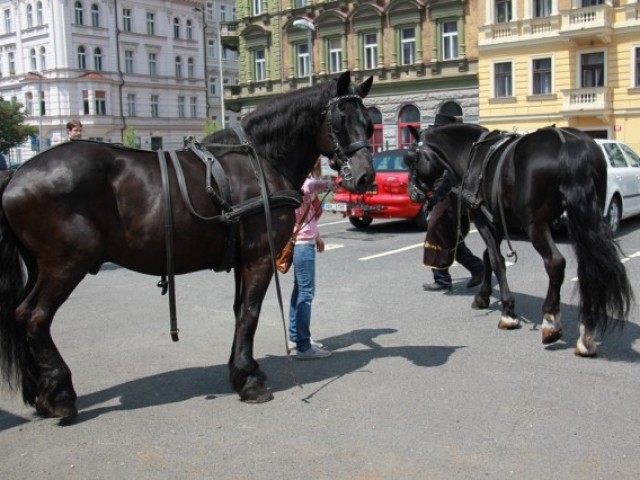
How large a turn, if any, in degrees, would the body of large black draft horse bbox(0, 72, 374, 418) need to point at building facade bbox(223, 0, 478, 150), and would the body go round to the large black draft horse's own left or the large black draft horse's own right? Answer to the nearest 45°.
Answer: approximately 90° to the large black draft horse's own left

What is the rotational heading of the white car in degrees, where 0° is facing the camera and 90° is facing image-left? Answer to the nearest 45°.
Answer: approximately 225°

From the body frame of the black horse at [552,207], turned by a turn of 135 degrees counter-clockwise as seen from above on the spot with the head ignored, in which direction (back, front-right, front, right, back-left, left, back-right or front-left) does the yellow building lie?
back

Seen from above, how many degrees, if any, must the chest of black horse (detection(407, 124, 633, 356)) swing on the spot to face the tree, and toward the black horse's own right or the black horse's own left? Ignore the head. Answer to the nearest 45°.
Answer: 0° — it already faces it

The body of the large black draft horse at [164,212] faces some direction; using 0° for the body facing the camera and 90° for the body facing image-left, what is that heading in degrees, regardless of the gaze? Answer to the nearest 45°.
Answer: approximately 270°

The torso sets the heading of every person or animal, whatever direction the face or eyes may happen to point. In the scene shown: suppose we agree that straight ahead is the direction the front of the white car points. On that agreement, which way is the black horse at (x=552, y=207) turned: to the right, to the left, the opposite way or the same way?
to the left

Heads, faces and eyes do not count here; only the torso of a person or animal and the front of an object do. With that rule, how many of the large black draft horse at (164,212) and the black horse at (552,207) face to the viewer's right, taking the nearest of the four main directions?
1

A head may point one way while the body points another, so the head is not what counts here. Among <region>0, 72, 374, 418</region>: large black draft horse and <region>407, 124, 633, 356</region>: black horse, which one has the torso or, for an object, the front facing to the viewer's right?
the large black draft horse

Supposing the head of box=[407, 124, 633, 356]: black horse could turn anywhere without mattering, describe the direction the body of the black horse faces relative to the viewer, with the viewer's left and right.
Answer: facing away from the viewer and to the left of the viewer

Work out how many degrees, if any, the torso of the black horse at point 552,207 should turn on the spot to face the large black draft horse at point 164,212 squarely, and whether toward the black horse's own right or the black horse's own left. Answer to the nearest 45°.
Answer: approximately 90° to the black horse's own left

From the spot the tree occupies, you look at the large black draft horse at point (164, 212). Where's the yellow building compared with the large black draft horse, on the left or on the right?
left

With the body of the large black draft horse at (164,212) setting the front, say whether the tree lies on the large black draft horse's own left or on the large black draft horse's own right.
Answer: on the large black draft horse's own left

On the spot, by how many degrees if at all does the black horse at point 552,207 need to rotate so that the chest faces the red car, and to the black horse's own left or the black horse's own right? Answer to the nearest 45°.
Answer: approximately 45° to the black horse's own right
